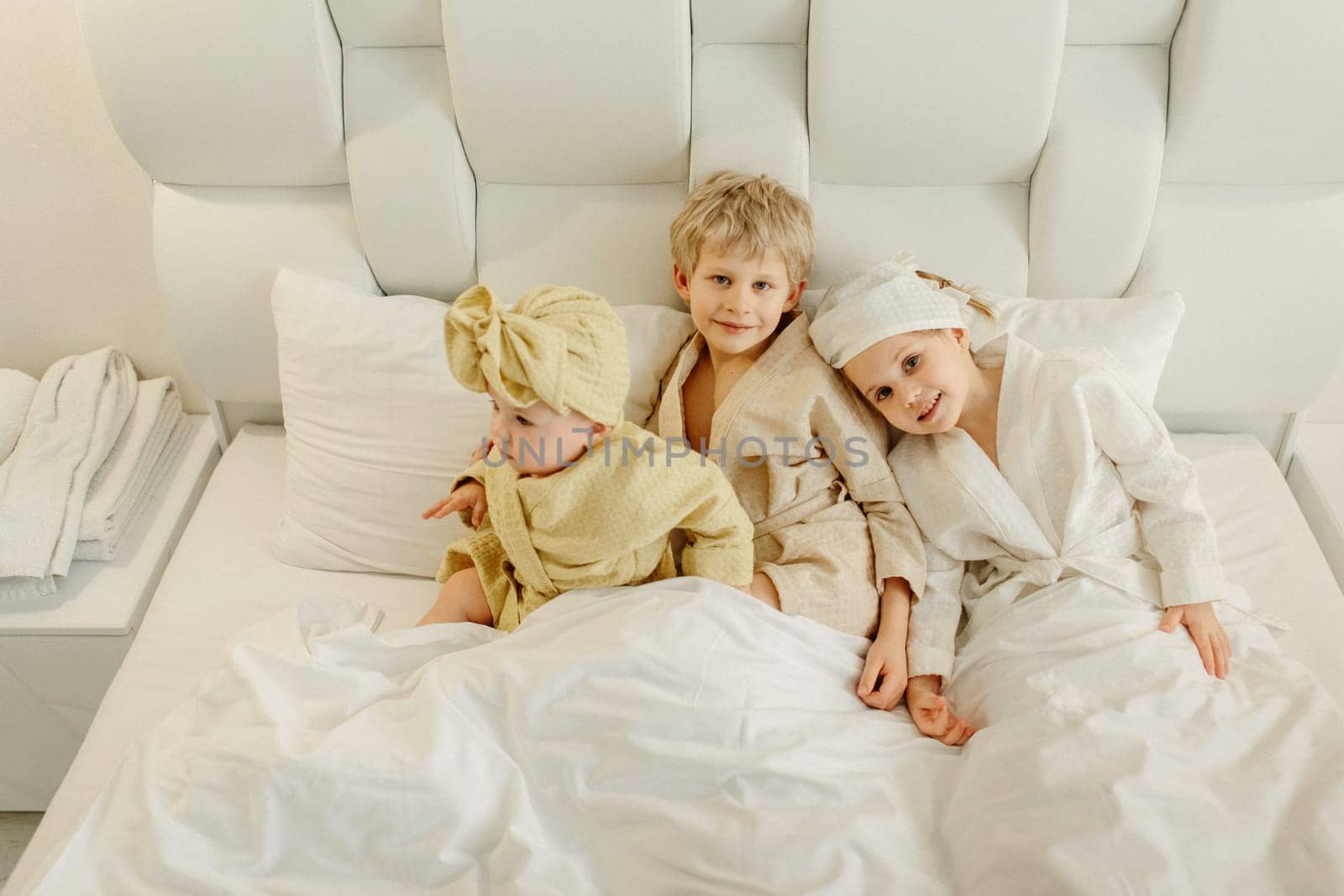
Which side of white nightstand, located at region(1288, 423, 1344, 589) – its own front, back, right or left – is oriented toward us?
front

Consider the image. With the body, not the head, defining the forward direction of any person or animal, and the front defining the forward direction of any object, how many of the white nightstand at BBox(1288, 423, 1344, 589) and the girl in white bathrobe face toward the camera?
2

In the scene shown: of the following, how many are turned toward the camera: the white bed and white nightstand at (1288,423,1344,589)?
2

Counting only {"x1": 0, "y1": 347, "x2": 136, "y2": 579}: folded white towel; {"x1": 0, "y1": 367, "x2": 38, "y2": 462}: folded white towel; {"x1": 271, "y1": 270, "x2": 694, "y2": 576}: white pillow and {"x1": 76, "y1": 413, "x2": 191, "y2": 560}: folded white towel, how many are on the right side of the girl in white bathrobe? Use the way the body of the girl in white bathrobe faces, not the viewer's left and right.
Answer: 4

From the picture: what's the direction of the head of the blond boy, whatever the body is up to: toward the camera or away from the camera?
toward the camera

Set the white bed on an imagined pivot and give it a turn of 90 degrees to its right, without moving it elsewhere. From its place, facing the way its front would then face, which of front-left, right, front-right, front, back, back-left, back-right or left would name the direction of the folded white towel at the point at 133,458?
front

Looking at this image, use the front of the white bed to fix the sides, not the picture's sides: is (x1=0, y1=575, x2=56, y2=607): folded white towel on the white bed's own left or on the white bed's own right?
on the white bed's own right

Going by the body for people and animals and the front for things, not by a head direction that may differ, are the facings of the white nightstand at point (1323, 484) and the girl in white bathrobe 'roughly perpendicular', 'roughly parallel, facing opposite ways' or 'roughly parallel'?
roughly parallel

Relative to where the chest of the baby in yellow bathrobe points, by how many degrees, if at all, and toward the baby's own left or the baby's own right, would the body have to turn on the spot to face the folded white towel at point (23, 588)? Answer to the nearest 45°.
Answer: approximately 45° to the baby's own right

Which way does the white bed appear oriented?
toward the camera

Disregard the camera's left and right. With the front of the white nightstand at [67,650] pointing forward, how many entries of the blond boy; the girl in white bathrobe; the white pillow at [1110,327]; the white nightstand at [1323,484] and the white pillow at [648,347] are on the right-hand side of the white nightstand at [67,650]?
0

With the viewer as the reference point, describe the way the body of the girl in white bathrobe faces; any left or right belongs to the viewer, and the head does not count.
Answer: facing the viewer

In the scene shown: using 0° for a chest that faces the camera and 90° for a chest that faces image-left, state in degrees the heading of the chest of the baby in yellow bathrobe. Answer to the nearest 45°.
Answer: approximately 45°
